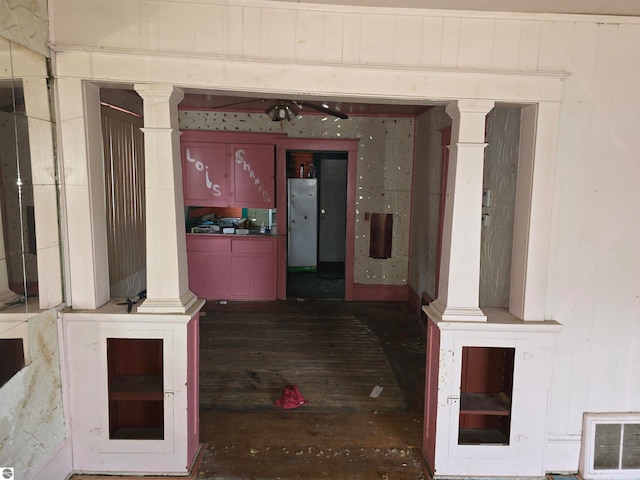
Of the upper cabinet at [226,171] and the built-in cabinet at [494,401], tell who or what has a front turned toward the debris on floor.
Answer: the upper cabinet

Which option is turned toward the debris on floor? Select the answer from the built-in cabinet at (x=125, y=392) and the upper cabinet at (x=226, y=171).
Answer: the upper cabinet

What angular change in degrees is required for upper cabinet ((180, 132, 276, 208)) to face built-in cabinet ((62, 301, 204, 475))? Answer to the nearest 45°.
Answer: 0° — it already faces it

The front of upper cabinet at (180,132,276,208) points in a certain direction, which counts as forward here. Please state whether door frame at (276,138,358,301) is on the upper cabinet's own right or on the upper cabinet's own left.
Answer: on the upper cabinet's own left

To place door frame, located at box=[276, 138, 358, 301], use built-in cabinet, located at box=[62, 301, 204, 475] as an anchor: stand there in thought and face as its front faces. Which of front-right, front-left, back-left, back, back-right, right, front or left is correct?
back-left

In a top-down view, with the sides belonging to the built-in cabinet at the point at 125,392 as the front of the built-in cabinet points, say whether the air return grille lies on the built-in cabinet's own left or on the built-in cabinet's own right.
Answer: on the built-in cabinet's own left

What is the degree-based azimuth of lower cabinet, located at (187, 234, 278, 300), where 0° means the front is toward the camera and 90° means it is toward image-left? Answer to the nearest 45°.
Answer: approximately 0°
